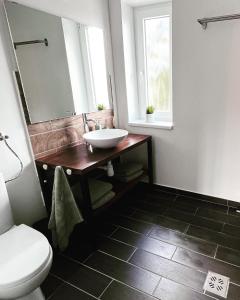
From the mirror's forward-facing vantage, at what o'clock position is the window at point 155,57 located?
The window is roughly at 10 o'clock from the mirror.

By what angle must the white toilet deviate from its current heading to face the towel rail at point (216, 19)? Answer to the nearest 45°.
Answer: approximately 45° to its left

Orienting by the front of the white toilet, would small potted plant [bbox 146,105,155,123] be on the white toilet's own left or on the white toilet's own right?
on the white toilet's own left

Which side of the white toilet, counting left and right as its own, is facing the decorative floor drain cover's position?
front

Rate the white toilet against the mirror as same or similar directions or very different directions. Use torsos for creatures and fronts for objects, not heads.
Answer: same or similar directions

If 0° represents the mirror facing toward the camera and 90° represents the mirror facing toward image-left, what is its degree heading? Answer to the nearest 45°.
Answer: approximately 315°

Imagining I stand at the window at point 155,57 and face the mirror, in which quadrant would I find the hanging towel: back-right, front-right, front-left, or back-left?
front-left

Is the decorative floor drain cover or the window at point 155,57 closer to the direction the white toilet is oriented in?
the decorative floor drain cover

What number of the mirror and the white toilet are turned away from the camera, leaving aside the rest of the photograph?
0

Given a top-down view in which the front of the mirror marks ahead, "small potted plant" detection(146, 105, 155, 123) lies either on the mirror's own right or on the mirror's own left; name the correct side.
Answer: on the mirror's own left

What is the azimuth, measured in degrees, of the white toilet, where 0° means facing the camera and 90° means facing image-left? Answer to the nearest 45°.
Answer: approximately 315°
